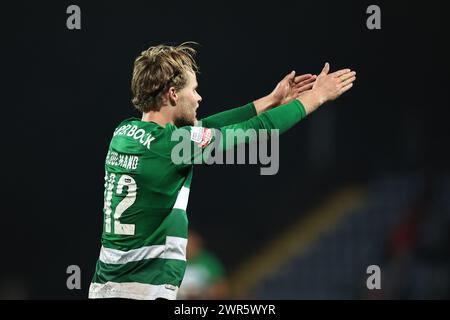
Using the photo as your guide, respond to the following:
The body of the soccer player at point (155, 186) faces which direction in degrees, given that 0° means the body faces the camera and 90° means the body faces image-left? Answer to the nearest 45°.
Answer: approximately 225°

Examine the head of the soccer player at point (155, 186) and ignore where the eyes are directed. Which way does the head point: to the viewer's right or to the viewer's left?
to the viewer's right
